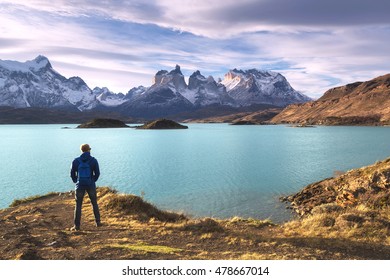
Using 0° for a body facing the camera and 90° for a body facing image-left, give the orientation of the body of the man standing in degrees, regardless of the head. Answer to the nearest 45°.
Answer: approximately 180°

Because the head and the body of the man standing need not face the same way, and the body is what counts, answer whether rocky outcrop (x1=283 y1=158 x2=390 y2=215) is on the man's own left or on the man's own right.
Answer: on the man's own right
